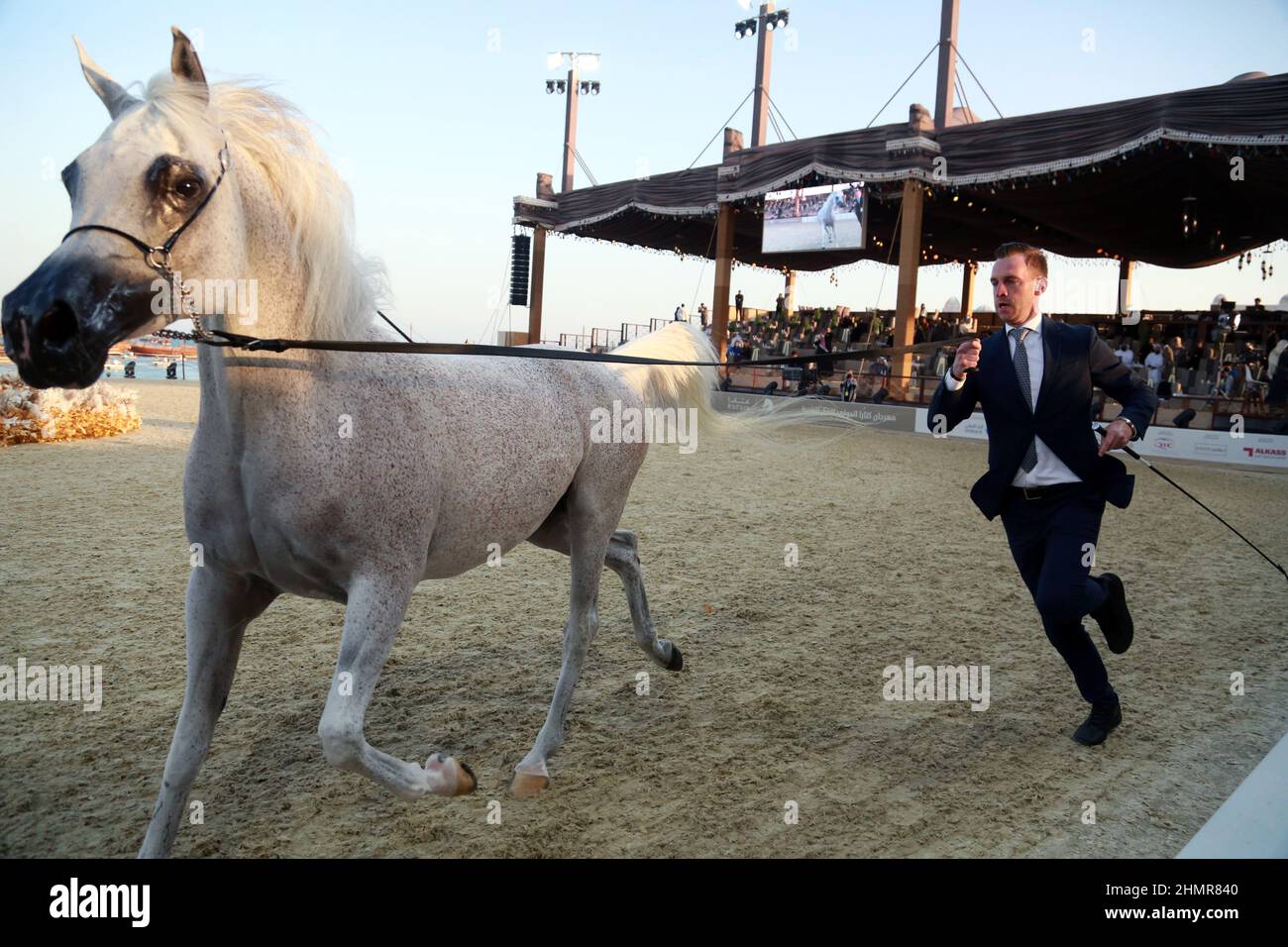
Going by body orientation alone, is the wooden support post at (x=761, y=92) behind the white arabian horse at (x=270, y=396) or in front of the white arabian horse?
behind

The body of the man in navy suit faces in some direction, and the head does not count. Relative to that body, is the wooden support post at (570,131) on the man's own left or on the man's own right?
on the man's own right

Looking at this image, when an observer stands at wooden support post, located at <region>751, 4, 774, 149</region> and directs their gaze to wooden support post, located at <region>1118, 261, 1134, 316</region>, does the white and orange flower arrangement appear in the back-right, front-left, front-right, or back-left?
back-right

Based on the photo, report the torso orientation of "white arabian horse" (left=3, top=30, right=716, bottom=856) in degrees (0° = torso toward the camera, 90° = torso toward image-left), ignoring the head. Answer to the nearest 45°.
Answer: approximately 45°

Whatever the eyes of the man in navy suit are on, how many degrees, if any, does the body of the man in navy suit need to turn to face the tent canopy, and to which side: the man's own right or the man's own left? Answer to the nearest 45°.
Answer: approximately 135° to the man's own right

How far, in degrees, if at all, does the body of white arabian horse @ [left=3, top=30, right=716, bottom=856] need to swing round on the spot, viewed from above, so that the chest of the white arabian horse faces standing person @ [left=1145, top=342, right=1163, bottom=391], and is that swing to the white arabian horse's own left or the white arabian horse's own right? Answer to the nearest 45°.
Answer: approximately 180°

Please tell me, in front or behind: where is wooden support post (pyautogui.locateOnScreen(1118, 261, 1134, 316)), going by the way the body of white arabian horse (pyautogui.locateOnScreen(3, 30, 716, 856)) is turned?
behind

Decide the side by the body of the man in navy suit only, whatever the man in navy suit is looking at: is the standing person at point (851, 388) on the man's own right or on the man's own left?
on the man's own right

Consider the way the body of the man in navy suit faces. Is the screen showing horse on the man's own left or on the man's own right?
on the man's own right

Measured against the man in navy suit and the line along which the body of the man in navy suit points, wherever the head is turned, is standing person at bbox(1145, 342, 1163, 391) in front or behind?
behind
